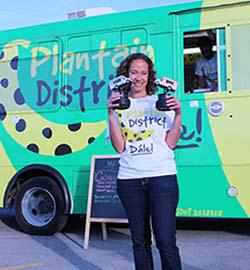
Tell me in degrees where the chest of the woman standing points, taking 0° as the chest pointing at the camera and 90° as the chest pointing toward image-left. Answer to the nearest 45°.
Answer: approximately 0°

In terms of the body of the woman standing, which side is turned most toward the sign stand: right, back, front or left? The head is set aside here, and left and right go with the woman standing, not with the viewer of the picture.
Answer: back
